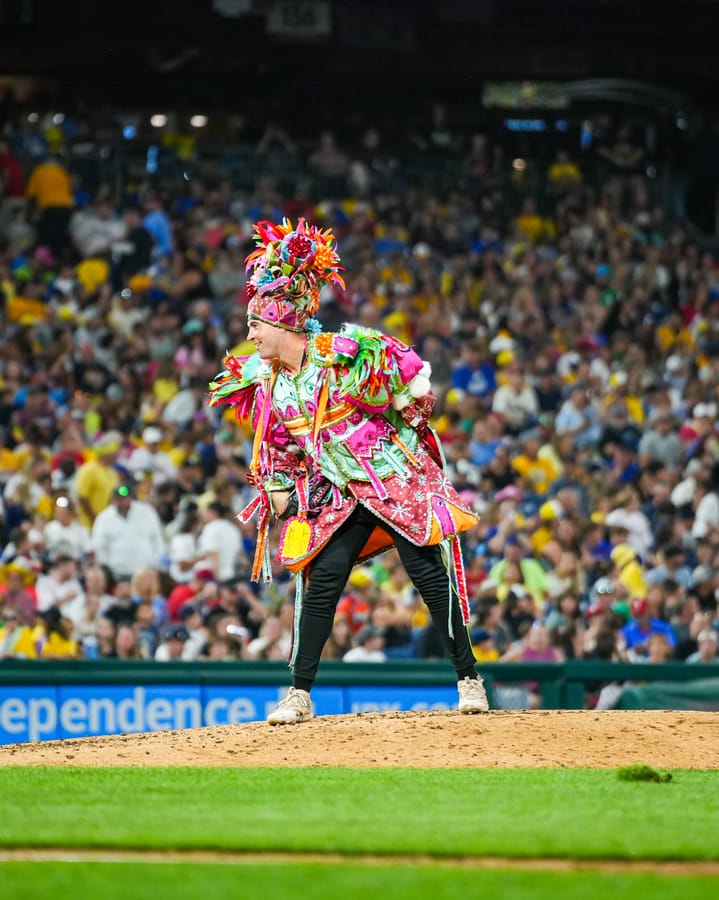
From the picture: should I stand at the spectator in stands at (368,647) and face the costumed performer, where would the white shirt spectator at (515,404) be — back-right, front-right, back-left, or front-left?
back-left

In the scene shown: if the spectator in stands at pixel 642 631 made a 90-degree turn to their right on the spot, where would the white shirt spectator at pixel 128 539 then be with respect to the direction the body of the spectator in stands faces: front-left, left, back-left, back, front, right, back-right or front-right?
front

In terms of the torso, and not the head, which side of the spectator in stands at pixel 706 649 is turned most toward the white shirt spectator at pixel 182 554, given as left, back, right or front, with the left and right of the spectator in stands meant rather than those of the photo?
right

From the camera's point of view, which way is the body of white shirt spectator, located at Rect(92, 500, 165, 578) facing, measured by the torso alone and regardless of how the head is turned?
toward the camera

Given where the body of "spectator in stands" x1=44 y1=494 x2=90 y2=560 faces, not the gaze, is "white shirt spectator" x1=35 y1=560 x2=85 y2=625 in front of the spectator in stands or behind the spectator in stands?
in front

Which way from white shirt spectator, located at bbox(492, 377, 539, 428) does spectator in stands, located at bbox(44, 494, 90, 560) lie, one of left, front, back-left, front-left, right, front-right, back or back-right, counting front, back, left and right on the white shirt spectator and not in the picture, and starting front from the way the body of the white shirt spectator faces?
front-right

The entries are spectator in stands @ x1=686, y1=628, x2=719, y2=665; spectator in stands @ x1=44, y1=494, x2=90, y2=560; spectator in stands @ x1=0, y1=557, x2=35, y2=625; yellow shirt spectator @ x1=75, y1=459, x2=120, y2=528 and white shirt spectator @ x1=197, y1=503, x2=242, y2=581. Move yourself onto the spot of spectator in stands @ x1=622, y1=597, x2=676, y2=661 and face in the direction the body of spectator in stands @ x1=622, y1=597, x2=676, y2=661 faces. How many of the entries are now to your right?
4

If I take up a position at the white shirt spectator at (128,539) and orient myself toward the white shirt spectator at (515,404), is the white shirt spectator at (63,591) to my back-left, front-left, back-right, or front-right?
back-right

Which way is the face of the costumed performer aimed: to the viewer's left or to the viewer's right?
to the viewer's left
